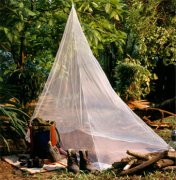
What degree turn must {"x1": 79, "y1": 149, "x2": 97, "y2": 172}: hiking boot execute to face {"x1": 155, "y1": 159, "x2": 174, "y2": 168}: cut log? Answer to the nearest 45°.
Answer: approximately 45° to its left

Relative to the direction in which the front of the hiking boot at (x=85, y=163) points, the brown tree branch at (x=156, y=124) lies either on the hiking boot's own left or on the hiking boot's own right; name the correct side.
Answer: on the hiking boot's own left

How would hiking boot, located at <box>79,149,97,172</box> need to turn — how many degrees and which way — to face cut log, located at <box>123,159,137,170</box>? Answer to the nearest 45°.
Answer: approximately 45° to its left

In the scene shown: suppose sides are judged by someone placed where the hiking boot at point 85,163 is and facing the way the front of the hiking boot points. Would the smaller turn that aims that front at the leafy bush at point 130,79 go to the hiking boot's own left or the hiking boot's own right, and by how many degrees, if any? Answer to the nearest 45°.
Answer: approximately 135° to the hiking boot's own left

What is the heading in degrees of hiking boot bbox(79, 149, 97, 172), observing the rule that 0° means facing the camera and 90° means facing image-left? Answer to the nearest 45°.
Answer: approximately 315°
